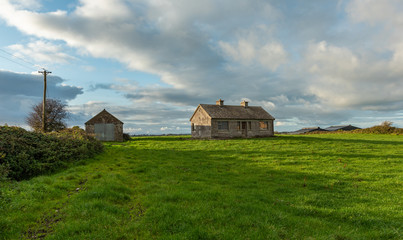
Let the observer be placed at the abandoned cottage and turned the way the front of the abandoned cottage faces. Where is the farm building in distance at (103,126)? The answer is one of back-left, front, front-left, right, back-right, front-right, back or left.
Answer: back-right

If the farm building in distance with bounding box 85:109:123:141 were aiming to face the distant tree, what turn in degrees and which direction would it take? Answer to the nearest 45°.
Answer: approximately 135° to its right

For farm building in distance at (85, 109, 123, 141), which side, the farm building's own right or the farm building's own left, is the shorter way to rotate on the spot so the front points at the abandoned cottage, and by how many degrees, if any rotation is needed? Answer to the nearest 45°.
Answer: approximately 90° to the farm building's own left

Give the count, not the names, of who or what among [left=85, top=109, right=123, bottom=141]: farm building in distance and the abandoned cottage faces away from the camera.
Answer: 0

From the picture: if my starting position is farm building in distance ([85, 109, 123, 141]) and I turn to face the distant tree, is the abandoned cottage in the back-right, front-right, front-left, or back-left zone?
back-right

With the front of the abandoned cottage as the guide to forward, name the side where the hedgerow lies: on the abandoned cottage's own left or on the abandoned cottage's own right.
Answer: on the abandoned cottage's own right

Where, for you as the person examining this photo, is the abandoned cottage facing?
facing the viewer and to the right of the viewer

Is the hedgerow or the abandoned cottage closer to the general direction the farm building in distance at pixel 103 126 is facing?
the hedgerow

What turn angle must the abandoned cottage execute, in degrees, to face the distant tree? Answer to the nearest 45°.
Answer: approximately 135° to its right

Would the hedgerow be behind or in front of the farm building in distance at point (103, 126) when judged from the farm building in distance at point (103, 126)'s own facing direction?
in front
